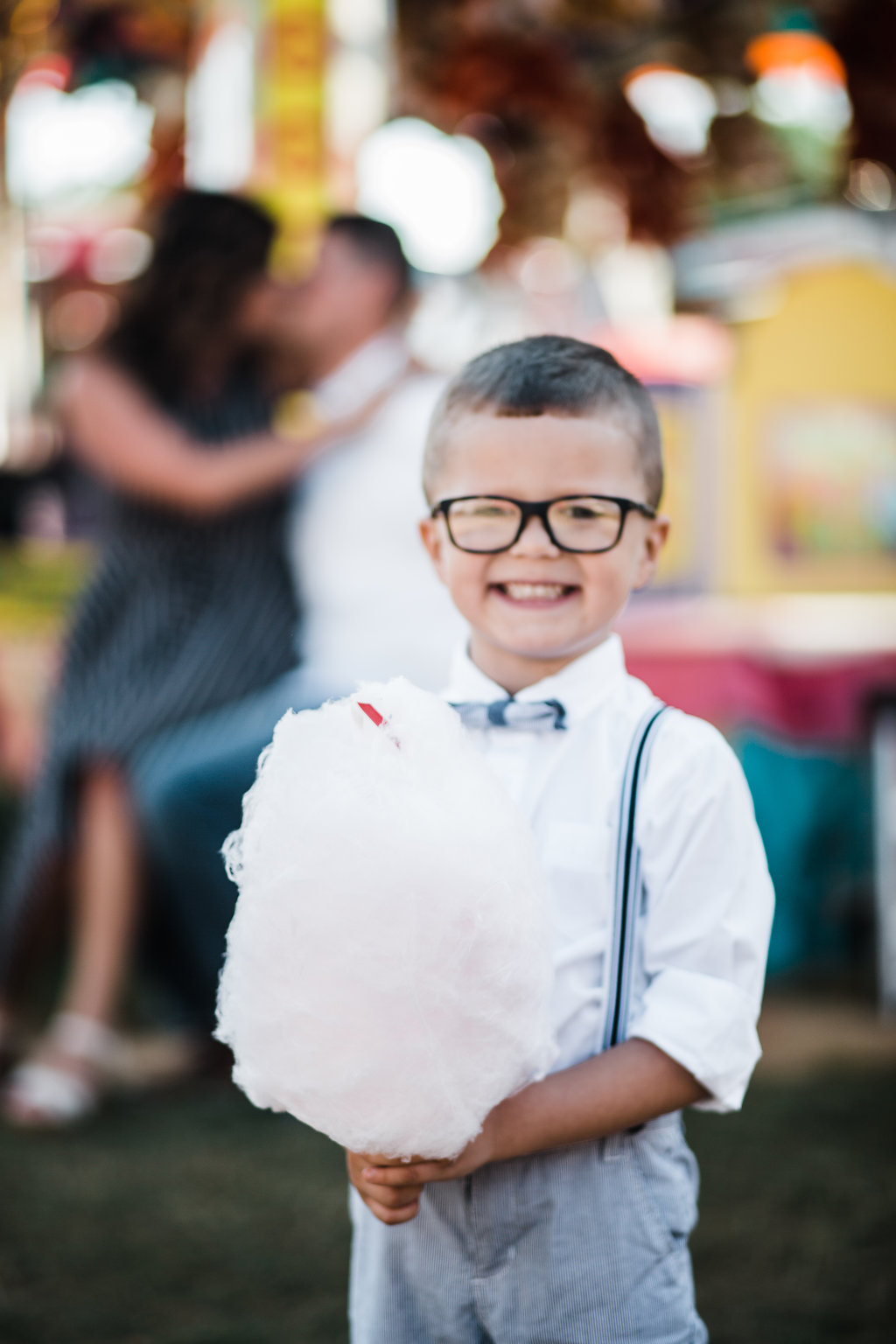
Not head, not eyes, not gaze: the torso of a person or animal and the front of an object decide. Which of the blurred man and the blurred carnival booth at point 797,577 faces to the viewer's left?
the blurred man

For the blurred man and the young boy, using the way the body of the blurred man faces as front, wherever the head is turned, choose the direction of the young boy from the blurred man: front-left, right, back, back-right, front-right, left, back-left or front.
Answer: left

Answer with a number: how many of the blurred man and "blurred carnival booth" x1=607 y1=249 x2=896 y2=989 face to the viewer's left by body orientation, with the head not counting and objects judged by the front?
1

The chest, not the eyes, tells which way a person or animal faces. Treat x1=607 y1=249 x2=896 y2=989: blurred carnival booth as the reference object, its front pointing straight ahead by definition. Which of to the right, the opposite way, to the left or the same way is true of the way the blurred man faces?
to the right

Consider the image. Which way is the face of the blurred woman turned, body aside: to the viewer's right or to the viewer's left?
to the viewer's right

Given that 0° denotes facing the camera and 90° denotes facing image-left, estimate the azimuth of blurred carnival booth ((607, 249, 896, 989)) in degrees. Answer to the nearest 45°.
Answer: approximately 0°

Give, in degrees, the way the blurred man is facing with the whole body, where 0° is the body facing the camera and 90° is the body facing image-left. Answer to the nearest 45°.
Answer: approximately 90°

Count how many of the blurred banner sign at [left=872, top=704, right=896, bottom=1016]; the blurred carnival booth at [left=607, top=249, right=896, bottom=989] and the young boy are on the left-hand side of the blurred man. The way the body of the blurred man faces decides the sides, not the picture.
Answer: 1
